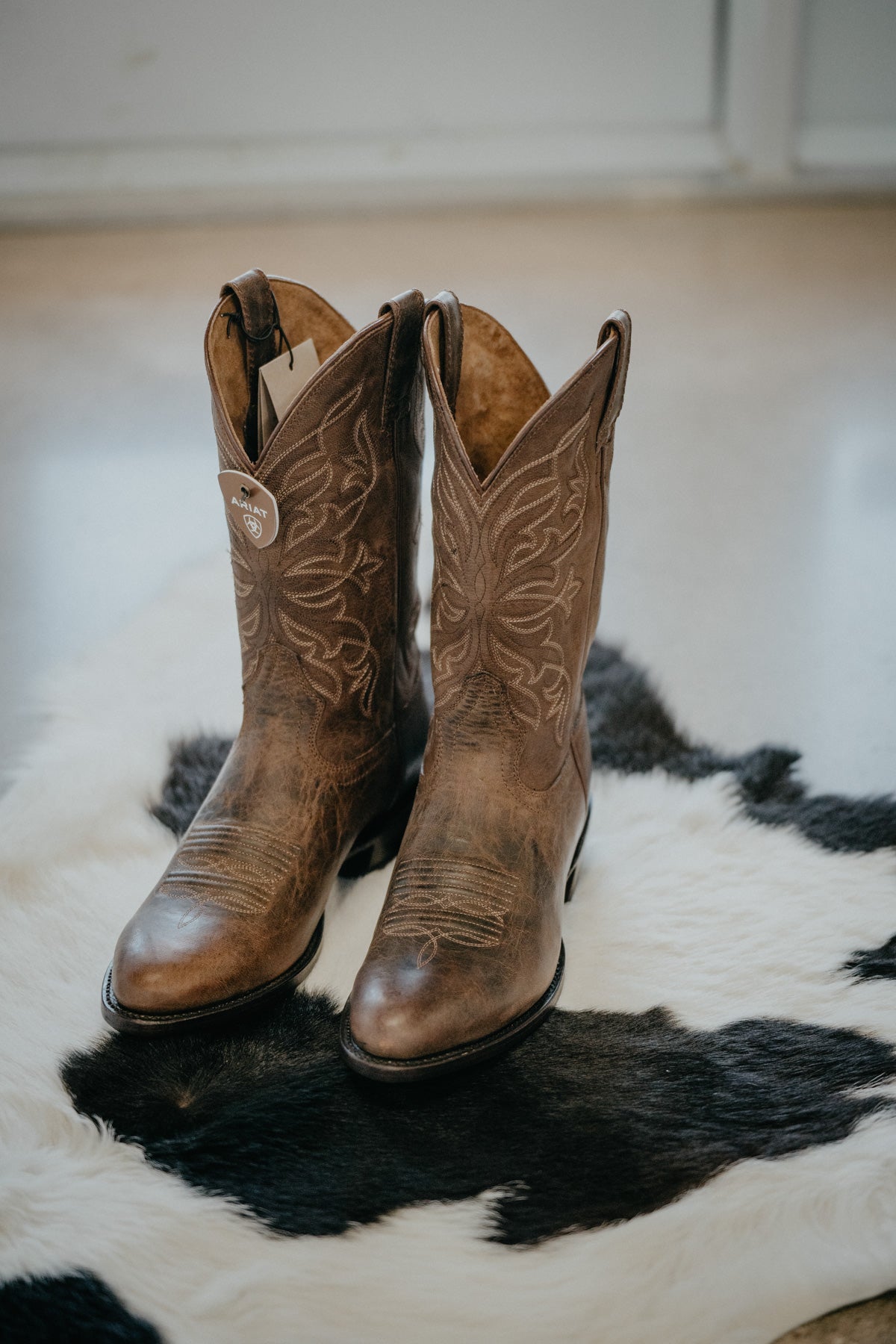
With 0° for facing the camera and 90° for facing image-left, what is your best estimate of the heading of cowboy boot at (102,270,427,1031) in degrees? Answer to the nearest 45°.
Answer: approximately 45°
